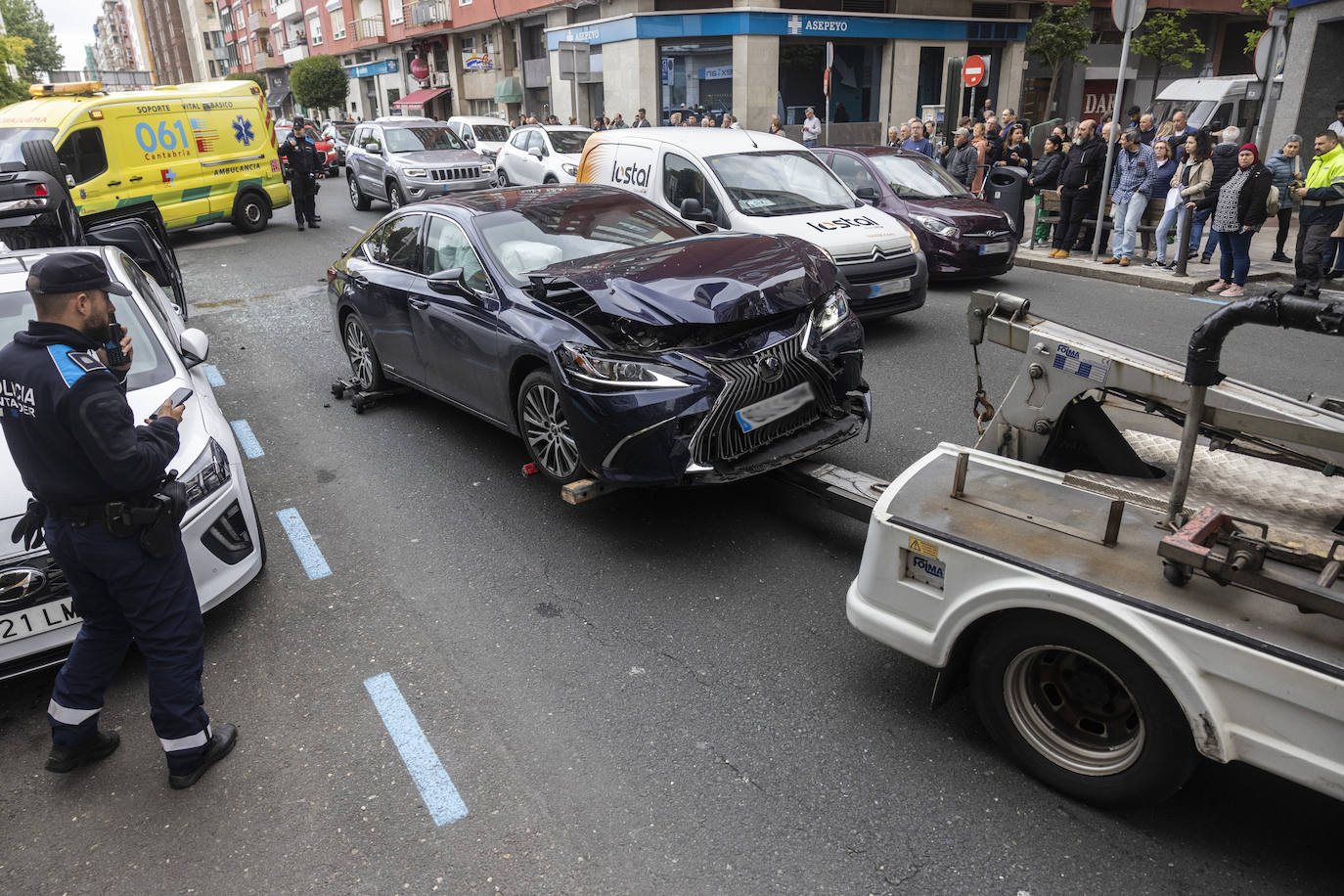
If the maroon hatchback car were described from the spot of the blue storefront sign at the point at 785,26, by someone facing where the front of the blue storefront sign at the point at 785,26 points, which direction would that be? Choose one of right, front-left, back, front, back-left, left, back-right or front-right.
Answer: front

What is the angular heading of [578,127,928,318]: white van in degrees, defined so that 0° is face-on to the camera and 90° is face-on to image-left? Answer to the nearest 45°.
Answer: approximately 315°

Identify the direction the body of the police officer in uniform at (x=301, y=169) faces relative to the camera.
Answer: toward the camera

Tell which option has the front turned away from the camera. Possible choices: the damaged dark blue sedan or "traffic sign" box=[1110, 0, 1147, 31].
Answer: the traffic sign

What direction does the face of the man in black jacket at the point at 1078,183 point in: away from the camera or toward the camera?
toward the camera

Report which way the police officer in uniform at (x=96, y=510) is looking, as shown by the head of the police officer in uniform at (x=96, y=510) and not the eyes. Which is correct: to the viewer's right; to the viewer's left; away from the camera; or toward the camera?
to the viewer's right

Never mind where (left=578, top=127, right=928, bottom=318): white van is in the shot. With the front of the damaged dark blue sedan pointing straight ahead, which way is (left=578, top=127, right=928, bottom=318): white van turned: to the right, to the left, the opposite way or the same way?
the same way

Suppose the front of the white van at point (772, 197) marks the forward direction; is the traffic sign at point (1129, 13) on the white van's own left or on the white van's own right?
on the white van's own left

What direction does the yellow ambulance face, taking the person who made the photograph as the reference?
facing the viewer and to the left of the viewer

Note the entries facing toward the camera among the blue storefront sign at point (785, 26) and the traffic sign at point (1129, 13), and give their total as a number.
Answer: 1

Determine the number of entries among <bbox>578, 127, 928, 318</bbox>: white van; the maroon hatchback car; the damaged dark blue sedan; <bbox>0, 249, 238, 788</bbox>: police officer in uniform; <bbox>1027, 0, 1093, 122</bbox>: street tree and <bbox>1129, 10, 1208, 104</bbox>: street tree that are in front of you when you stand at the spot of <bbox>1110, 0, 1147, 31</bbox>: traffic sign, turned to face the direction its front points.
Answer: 2

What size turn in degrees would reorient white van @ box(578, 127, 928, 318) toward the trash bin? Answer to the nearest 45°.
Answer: approximately 90° to its left

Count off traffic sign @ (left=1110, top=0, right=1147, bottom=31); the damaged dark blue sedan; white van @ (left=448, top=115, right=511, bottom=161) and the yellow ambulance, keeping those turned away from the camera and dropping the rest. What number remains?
1

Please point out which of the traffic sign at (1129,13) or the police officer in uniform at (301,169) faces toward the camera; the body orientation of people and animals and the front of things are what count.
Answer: the police officer in uniform

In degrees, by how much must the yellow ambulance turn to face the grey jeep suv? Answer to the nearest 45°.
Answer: approximately 135° to its left

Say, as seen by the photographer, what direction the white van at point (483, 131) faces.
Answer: facing the viewer and to the right of the viewer

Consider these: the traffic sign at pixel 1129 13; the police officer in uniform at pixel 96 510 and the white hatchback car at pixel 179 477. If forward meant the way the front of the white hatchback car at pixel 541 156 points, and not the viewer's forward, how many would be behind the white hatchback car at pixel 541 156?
0

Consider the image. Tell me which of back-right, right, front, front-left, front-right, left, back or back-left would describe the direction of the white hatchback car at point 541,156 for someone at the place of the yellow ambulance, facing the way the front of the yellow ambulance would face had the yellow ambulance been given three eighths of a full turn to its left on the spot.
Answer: front

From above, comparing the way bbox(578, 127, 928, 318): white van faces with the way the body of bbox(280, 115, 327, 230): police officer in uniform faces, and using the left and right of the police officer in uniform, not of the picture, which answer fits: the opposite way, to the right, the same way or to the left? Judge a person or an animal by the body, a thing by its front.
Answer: the same way

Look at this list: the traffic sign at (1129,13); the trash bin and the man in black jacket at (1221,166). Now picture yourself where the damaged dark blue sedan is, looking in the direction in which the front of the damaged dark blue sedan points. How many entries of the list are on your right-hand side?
0
